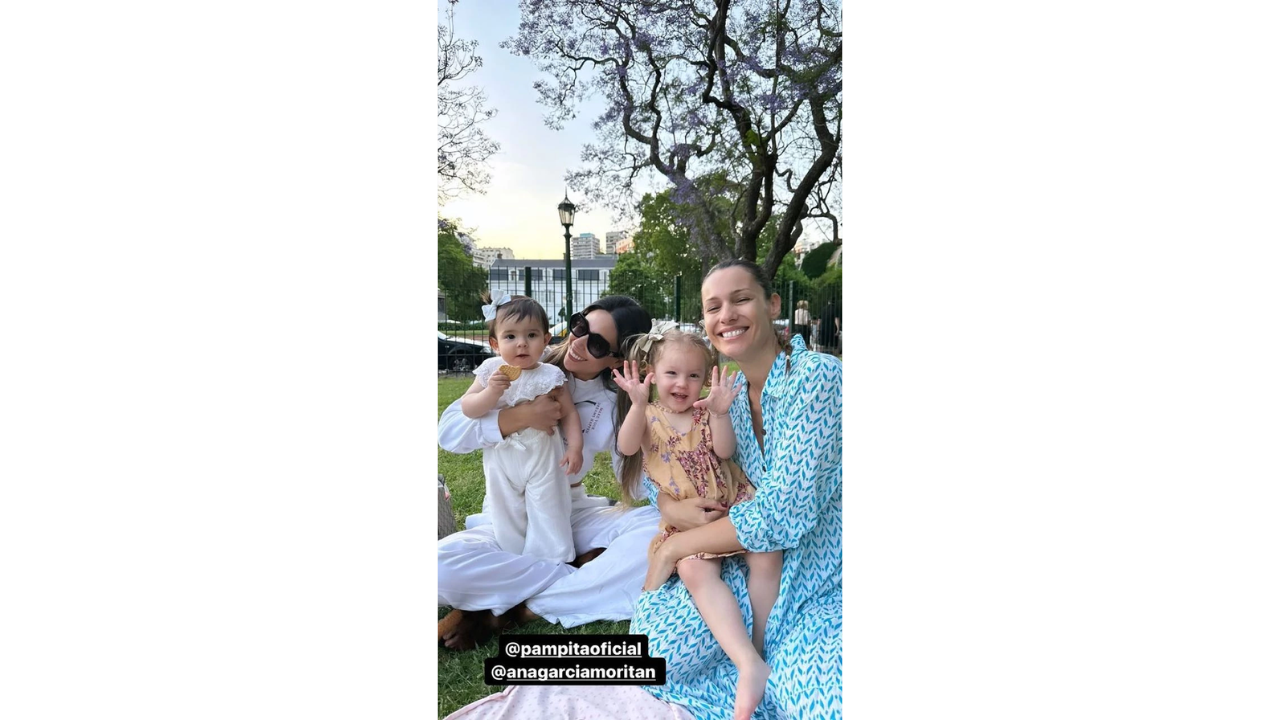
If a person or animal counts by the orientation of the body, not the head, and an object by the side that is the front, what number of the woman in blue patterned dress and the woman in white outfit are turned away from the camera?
0

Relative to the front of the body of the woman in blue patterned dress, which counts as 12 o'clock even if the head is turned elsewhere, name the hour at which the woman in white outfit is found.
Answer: The woman in white outfit is roughly at 2 o'clock from the woman in blue patterned dress.

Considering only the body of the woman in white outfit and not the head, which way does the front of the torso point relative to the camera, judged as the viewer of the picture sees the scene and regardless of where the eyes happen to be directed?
toward the camera

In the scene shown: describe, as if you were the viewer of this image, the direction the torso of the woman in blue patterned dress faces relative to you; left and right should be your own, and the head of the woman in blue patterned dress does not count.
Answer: facing the viewer and to the left of the viewer

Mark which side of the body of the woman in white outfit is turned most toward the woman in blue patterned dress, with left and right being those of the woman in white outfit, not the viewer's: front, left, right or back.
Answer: left
